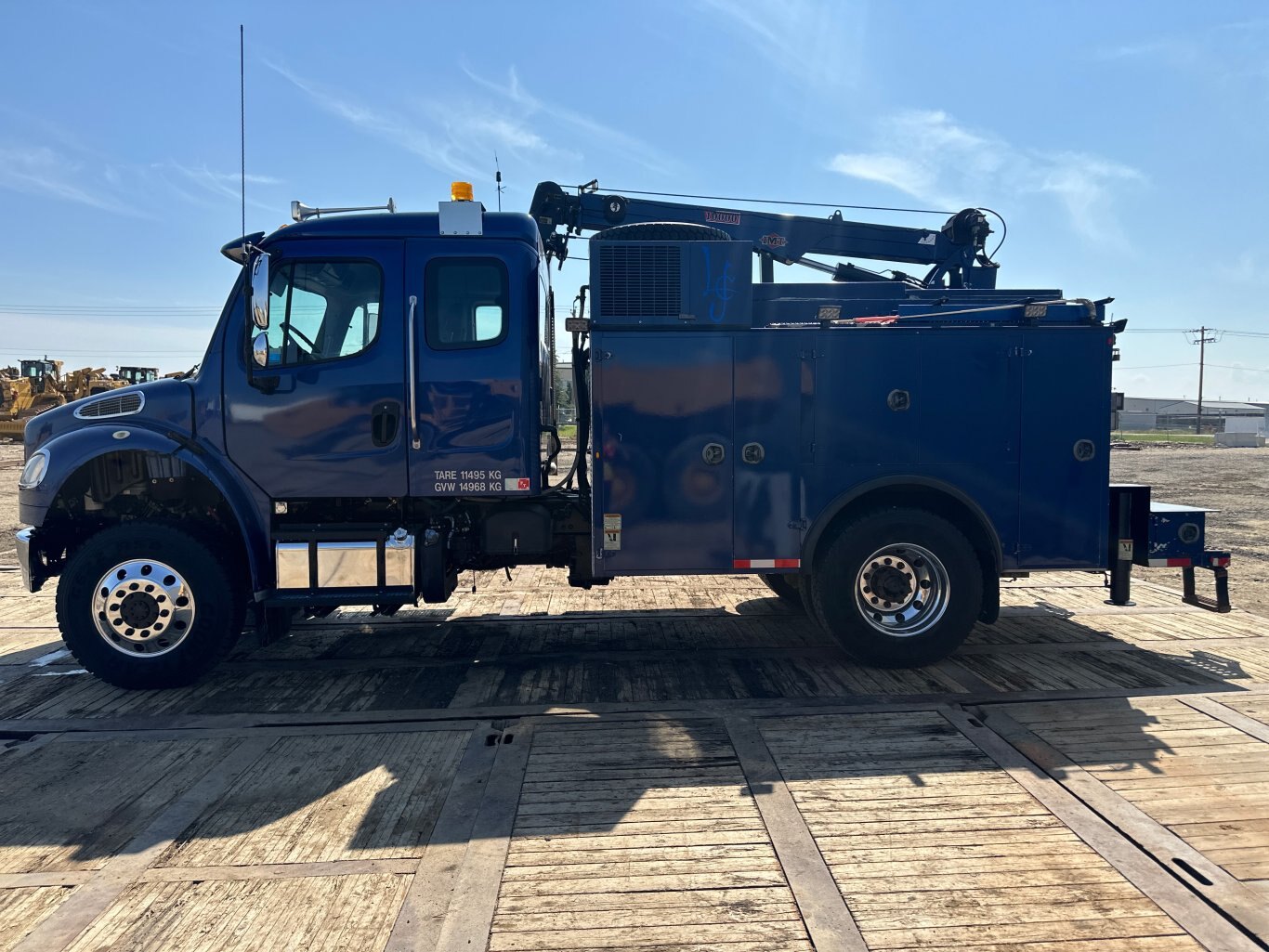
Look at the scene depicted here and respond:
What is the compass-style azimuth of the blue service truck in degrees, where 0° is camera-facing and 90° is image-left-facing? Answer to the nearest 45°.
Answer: approximately 90°
